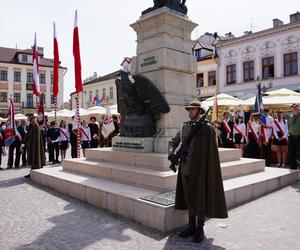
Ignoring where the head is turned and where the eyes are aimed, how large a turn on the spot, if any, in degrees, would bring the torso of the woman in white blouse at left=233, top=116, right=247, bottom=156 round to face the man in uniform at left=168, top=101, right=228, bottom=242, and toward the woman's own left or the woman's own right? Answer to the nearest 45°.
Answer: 0° — they already face them

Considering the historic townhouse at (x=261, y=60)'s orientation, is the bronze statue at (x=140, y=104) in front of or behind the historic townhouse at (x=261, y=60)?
in front

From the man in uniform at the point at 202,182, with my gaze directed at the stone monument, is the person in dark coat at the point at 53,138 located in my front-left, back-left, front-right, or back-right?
front-left

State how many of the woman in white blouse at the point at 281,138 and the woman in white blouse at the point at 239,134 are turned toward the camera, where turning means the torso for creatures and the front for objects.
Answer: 2

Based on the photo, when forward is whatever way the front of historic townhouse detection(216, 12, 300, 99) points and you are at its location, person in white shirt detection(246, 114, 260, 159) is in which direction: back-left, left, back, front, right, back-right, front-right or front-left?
front-left

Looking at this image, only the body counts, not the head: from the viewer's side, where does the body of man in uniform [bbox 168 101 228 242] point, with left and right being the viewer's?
facing the viewer and to the left of the viewer

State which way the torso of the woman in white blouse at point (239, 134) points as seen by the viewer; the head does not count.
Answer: toward the camera

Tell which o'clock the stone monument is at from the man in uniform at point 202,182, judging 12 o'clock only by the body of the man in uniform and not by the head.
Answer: The stone monument is roughly at 4 o'clock from the man in uniform.

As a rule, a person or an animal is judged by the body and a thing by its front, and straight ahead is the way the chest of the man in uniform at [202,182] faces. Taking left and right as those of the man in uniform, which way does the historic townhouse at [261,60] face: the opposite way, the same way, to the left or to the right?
the same way

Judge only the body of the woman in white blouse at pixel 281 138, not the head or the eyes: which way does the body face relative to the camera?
toward the camera

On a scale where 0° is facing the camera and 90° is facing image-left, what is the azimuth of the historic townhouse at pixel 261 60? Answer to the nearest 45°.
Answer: approximately 45°

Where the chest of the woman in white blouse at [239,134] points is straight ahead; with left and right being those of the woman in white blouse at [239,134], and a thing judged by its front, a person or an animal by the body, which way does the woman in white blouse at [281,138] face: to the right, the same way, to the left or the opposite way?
the same way
